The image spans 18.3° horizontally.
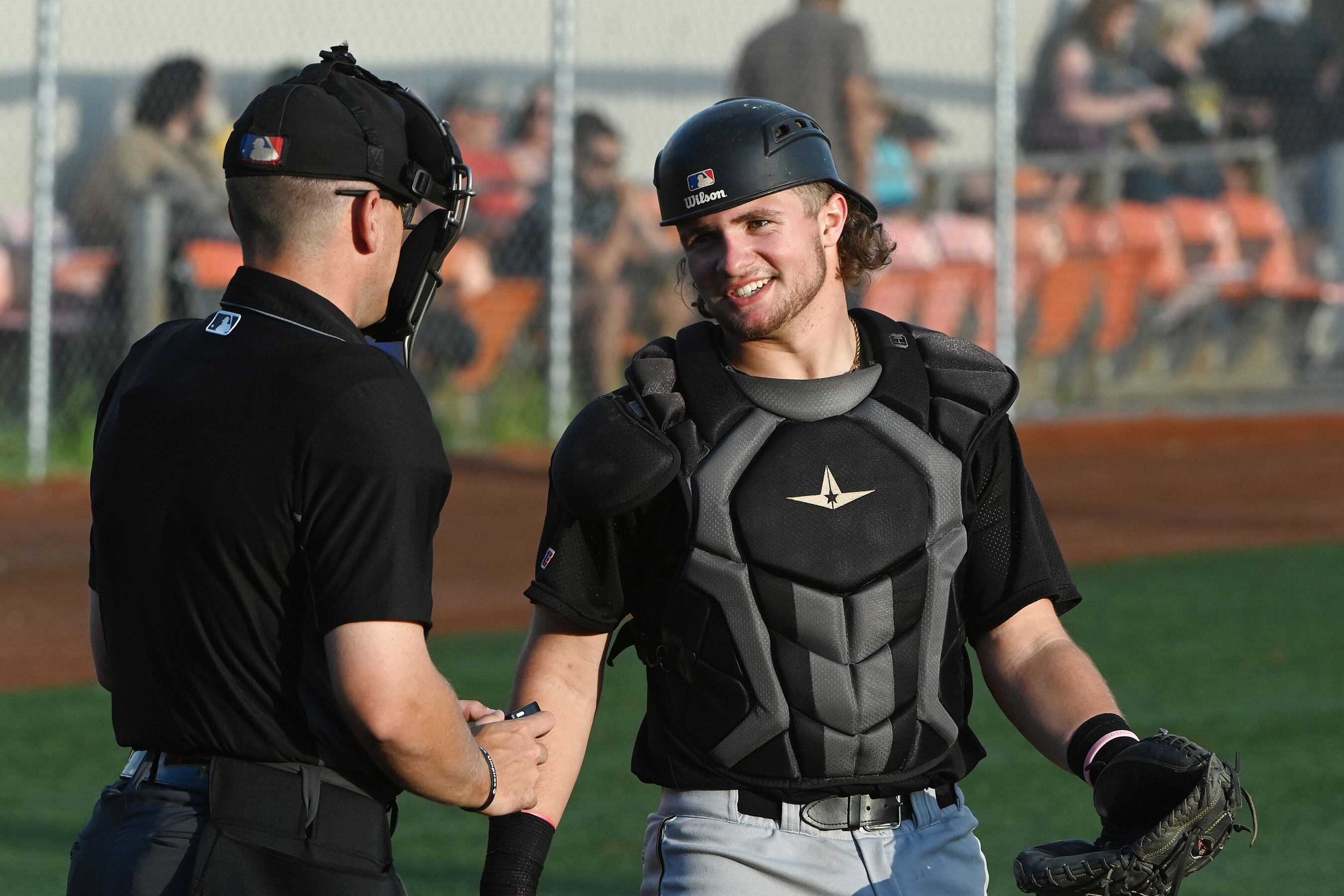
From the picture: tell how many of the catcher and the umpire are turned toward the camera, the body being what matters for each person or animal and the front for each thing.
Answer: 1

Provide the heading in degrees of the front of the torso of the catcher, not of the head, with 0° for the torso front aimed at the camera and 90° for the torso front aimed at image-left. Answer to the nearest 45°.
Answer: approximately 0°

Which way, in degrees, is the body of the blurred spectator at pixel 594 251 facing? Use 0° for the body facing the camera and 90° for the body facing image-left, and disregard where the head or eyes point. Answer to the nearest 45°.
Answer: approximately 315°

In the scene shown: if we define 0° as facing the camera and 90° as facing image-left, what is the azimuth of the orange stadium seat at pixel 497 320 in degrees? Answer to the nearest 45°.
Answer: approximately 45°

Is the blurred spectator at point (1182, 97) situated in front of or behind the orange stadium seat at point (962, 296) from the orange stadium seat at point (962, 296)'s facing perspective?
behind
